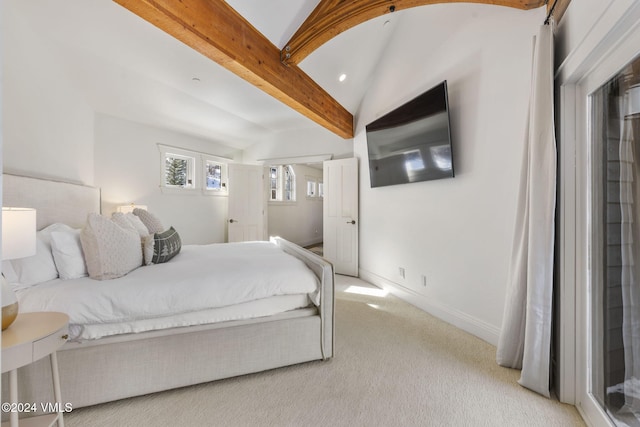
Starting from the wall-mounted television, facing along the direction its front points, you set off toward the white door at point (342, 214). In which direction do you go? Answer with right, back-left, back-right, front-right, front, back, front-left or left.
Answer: right

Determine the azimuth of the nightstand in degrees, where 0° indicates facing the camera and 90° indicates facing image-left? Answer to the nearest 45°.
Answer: approximately 315°

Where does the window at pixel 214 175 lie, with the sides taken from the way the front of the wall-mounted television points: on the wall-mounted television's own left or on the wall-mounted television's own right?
on the wall-mounted television's own right

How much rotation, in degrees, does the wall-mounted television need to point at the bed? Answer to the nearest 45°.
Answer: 0° — it already faces it

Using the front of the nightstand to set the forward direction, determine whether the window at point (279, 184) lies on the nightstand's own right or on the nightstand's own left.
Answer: on the nightstand's own left

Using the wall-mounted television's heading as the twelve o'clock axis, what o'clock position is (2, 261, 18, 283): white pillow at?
The white pillow is roughly at 12 o'clock from the wall-mounted television.

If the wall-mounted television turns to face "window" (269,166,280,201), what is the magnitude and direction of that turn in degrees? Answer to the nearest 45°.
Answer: approximately 90° to its right

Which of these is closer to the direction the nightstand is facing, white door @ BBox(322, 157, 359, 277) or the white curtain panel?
the white curtain panel

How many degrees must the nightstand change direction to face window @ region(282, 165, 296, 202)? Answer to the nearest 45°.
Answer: approximately 90° to its left

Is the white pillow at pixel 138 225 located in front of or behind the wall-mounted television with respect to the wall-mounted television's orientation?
in front

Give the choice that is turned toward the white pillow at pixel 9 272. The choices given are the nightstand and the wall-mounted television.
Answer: the wall-mounted television

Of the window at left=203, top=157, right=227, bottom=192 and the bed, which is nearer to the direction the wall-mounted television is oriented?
the bed
